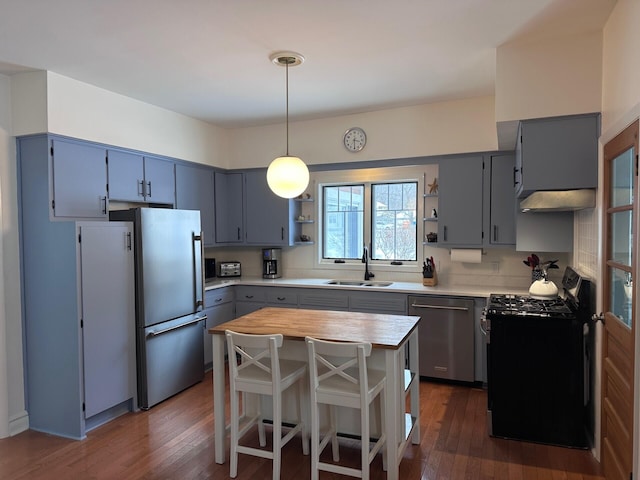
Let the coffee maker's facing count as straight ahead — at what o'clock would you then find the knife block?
The knife block is roughly at 10 o'clock from the coffee maker.

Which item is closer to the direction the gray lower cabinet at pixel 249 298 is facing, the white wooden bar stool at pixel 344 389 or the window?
the white wooden bar stool

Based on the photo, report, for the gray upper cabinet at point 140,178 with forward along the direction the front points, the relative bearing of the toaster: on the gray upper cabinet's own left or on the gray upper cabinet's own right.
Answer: on the gray upper cabinet's own left

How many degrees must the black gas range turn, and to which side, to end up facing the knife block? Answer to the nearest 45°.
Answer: approximately 45° to its right
